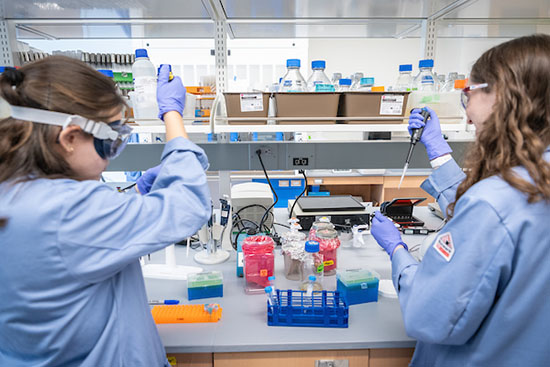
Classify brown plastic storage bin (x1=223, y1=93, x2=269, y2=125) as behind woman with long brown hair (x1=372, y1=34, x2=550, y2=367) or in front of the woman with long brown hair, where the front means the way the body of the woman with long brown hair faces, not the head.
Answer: in front

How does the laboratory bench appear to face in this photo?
toward the camera

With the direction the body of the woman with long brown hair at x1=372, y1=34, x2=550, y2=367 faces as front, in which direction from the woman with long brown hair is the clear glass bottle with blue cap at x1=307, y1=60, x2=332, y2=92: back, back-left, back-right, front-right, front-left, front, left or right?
front

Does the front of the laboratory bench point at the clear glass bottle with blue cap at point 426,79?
no

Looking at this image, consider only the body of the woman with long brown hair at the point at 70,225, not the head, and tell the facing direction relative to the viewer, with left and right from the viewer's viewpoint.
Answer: facing away from the viewer and to the right of the viewer

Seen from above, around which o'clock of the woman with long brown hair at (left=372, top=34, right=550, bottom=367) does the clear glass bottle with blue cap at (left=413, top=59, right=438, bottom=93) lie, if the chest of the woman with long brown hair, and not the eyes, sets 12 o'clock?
The clear glass bottle with blue cap is roughly at 1 o'clock from the woman with long brown hair.

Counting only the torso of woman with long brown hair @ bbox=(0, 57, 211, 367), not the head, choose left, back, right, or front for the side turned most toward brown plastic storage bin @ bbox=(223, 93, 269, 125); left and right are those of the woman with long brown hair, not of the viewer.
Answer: front

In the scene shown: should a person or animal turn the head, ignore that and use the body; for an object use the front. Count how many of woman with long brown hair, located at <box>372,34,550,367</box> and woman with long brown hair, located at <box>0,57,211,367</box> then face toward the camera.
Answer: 0

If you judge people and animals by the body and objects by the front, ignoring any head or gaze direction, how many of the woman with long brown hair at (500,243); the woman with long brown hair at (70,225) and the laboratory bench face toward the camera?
1

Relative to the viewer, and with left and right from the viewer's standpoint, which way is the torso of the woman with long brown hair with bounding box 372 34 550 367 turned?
facing away from the viewer and to the left of the viewer

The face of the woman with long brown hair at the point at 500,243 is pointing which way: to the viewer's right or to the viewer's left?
to the viewer's left

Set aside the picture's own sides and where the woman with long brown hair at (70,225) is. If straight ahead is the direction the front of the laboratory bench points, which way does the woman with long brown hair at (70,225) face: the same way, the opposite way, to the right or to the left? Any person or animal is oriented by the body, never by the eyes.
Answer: the opposite way
